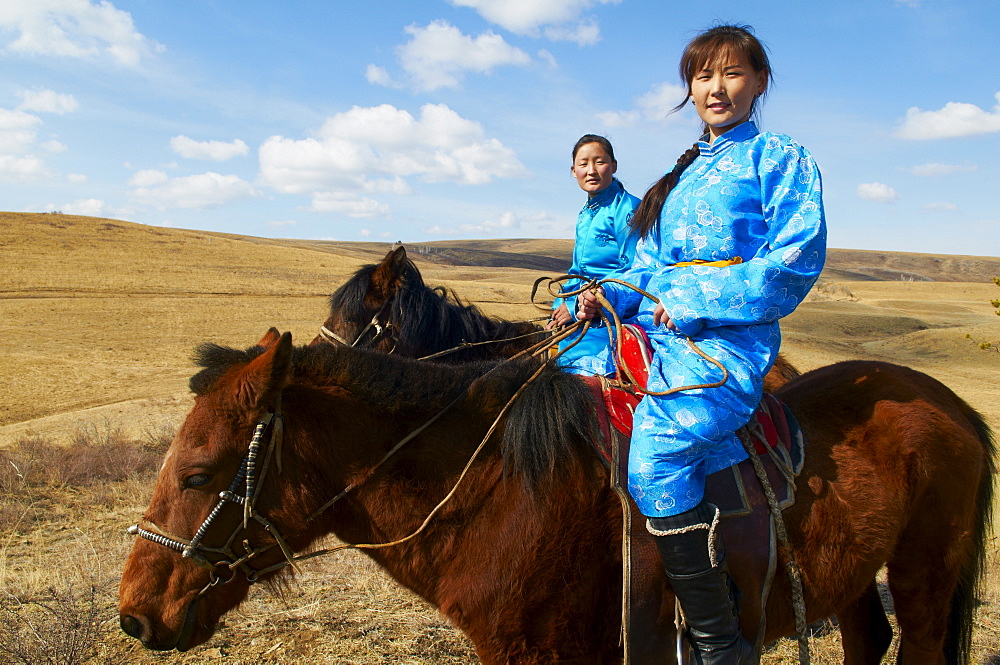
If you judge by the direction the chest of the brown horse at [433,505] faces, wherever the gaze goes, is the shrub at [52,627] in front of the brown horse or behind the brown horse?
in front

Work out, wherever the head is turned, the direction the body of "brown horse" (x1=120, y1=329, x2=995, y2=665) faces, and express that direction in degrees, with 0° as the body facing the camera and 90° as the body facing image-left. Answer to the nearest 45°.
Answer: approximately 90°

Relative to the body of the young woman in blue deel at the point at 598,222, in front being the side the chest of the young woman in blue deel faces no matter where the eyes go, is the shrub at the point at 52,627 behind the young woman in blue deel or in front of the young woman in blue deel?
in front

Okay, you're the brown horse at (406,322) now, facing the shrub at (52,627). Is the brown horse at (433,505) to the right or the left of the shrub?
left

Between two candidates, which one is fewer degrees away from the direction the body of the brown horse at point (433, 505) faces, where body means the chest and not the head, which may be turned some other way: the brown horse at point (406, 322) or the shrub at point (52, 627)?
the shrub

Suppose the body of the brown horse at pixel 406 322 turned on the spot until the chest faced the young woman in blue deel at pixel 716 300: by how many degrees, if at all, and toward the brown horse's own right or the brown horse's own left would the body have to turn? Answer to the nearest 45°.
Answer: approximately 135° to the brown horse's own left

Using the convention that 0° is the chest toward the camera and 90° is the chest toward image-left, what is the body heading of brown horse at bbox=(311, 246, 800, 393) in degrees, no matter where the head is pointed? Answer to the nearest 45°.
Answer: approximately 90°

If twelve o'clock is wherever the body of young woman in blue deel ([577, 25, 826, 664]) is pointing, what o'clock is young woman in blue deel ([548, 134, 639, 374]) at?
young woman in blue deel ([548, 134, 639, 374]) is roughly at 4 o'clock from young woman in blue deel ([577, 25, 826, 664]).

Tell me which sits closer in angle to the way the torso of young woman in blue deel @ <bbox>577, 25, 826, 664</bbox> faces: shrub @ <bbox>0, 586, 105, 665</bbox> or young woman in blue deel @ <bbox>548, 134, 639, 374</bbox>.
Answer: the shrub

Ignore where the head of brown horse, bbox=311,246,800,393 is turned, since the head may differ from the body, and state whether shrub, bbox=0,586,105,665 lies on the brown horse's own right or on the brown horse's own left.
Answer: on the brown horse's own left

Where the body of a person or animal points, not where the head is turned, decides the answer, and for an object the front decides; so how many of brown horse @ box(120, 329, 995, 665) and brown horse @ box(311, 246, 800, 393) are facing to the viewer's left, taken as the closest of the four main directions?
2

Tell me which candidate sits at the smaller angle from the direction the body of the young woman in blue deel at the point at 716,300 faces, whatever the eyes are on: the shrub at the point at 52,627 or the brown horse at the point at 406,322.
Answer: the shrub

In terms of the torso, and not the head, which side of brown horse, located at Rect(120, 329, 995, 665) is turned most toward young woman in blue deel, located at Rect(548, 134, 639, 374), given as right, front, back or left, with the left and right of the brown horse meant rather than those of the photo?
right

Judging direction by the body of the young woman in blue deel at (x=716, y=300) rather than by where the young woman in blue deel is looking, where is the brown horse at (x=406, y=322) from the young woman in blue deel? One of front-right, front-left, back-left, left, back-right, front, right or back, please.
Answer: right

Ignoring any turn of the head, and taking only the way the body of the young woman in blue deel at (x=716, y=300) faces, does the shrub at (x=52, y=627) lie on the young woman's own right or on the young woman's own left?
on the young woman's own right
